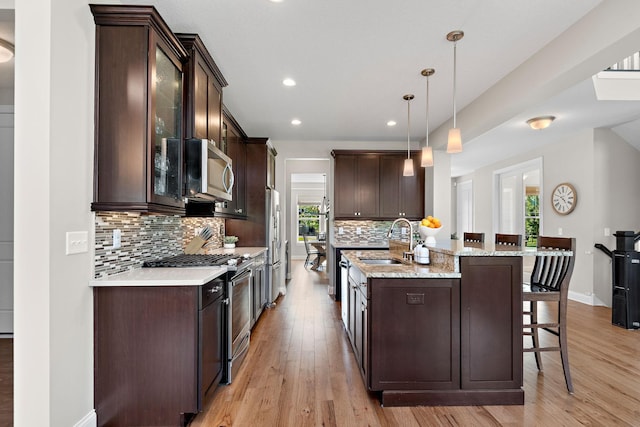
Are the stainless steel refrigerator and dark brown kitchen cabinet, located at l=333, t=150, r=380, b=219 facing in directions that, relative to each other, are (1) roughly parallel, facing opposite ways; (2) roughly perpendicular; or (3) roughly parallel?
roughly perpendicular

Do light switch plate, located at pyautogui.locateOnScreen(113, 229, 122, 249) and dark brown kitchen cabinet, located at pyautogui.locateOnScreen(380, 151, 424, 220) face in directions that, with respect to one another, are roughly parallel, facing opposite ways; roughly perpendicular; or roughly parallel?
roughly perpendicular

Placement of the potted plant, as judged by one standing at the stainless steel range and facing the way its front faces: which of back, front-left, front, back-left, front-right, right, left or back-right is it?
left

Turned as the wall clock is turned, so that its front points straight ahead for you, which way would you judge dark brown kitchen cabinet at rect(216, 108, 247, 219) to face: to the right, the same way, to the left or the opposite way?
the opposite way

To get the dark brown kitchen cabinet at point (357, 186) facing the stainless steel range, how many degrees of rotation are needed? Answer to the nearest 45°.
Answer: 0° — it already faces it

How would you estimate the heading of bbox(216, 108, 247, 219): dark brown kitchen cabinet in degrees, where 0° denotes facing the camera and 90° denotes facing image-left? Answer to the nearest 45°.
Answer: approximately 270°

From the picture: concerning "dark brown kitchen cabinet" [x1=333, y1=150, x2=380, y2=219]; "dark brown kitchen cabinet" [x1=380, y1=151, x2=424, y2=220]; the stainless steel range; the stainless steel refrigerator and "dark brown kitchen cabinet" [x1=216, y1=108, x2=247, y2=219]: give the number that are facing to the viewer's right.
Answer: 3

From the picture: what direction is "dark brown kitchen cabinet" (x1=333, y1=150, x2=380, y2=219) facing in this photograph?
toward the camera

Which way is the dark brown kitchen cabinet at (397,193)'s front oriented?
toward the camera

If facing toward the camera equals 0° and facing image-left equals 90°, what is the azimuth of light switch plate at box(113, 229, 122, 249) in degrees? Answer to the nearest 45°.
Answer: approximately 315°

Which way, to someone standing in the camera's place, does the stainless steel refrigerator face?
facing to the right of the viewer

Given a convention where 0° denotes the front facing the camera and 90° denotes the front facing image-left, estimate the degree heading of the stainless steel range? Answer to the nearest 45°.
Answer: approximately 270°

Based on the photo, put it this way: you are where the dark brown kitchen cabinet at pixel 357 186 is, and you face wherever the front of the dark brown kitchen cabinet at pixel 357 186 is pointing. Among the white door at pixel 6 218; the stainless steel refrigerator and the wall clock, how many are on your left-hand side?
1

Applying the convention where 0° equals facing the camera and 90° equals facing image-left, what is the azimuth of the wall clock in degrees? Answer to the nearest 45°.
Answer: approximately 45°

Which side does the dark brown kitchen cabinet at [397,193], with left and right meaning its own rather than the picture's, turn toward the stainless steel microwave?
front
